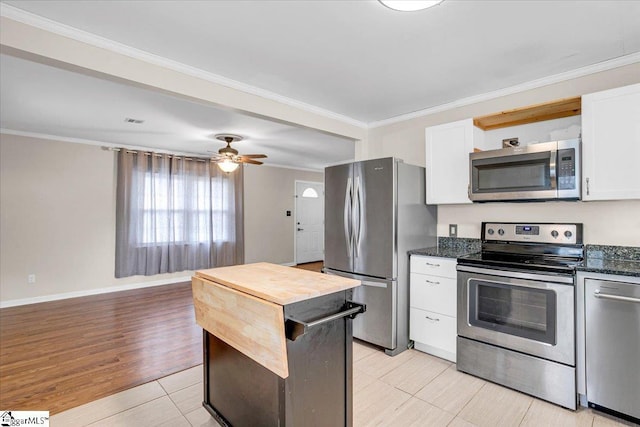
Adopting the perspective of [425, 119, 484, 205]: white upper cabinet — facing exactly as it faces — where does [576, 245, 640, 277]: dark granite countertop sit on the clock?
The dark granite countertop is roughly at 8 o'clock from the white upper cabinet.

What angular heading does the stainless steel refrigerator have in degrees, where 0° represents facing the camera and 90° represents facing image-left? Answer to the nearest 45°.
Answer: approximately 45°

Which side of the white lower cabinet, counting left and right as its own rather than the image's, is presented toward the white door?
right

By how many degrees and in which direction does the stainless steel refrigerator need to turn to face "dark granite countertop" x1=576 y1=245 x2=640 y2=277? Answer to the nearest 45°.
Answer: approximately 135° to its left

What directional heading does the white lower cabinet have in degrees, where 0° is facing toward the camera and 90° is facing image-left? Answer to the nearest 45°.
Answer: approximately 45°

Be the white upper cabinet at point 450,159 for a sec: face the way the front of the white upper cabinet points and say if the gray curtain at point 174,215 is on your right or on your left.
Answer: on your right

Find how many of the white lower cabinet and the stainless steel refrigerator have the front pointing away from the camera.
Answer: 0

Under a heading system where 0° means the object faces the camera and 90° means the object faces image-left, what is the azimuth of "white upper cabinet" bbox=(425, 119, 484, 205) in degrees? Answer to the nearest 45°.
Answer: approximately 45°

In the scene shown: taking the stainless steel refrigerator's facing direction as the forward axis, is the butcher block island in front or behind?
in front

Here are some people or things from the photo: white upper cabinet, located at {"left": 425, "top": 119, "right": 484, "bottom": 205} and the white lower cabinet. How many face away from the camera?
0
